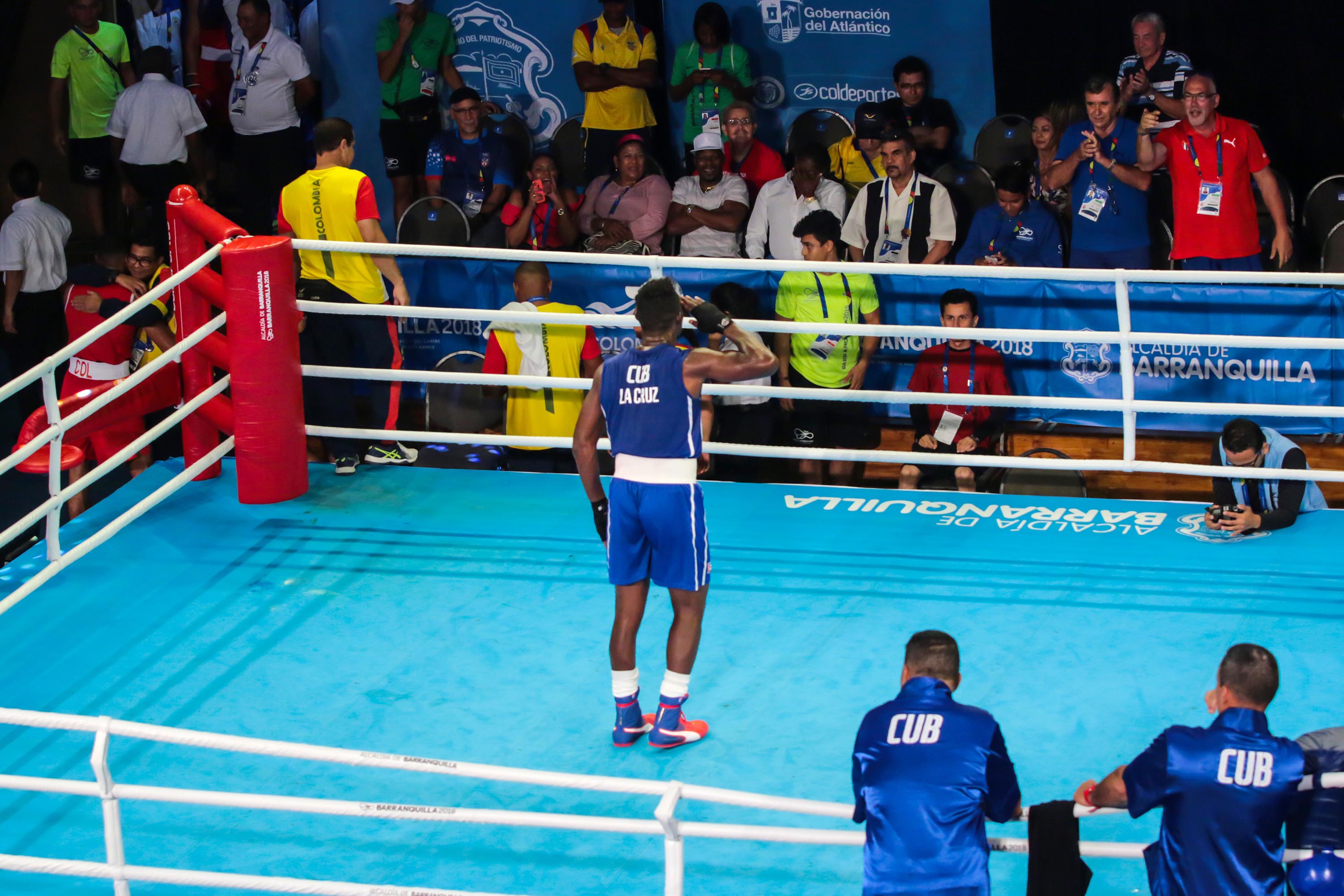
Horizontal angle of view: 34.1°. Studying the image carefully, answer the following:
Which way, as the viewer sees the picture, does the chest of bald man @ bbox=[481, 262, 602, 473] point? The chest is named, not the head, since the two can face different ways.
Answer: away from the camera

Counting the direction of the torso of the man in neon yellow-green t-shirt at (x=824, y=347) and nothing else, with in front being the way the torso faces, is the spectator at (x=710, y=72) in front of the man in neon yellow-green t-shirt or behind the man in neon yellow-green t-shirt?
behind

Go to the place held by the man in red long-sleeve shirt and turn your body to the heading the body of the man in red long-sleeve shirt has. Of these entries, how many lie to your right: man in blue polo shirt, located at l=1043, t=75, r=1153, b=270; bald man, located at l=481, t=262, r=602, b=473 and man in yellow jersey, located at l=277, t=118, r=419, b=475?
2

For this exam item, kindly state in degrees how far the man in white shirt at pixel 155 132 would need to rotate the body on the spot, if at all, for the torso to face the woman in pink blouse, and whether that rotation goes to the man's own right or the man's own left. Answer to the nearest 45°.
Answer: approximately 135° to the man's own right

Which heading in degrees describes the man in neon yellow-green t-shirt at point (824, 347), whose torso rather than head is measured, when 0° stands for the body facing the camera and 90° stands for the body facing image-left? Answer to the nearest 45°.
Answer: approximately 0°

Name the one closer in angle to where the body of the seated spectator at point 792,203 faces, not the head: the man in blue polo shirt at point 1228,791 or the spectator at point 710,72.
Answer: the man in blue polo shirt

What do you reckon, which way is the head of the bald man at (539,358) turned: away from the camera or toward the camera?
away from the camera

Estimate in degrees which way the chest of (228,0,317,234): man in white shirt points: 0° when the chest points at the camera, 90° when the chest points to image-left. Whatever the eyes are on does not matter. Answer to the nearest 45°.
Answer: approximately 45°

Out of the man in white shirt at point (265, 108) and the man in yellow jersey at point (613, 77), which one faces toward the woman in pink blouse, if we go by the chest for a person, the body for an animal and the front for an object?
the man in yellow jersey

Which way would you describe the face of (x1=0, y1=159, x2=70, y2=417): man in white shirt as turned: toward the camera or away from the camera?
away from the camera

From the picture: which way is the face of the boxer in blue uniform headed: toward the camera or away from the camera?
away from the camera

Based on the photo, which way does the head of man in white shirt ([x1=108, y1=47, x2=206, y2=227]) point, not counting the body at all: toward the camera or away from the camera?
away from the camera
